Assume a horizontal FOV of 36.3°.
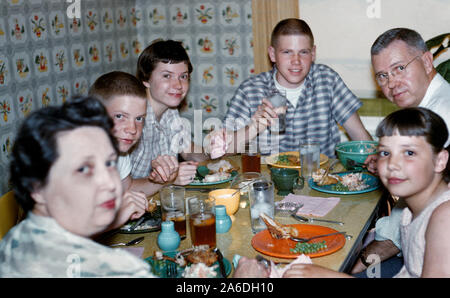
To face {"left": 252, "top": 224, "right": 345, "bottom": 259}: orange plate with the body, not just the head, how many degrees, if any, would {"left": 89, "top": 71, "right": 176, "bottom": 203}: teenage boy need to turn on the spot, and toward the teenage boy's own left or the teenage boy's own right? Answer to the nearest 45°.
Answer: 0° — they already face it

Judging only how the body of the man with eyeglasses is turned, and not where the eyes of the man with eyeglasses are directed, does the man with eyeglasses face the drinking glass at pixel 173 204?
yes

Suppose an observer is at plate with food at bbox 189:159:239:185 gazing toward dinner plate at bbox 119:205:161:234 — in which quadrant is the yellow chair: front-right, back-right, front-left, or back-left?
front-right

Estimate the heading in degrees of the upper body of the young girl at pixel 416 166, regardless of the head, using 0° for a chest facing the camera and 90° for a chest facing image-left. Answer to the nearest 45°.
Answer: approximately 45°

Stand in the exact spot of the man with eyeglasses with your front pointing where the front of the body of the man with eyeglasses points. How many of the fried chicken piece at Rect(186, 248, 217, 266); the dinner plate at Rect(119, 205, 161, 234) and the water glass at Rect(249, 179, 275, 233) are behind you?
0

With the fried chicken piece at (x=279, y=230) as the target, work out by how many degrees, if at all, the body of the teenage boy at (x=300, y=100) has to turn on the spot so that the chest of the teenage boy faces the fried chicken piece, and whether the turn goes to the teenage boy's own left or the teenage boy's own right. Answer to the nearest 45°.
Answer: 0° — they already face it

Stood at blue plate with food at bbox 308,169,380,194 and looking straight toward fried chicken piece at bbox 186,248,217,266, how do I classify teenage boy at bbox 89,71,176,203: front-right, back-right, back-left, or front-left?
front-right

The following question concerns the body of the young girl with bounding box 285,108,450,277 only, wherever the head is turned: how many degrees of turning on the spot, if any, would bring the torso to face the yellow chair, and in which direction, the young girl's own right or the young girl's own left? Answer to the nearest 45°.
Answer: approximately 45° to the young girl's own right

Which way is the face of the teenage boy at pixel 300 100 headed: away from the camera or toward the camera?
toward the camera

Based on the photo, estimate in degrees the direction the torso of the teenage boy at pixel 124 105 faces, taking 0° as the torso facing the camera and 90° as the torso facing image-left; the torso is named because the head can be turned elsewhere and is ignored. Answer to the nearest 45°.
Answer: approximately 315°

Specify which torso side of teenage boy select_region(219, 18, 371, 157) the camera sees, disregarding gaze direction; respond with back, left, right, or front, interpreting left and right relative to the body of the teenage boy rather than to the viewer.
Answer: front

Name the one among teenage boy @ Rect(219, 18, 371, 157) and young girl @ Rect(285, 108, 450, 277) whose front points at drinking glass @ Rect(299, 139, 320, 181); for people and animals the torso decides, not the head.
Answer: the teenage boy

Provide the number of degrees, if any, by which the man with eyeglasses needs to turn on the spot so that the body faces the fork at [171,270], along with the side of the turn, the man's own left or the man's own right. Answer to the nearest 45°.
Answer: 0° — they already face it

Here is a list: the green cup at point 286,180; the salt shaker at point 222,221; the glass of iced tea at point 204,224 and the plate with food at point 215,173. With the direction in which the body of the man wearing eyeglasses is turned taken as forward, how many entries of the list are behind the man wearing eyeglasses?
0

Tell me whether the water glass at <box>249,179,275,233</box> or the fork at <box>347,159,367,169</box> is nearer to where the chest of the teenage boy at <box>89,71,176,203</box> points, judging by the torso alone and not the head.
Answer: the water glass

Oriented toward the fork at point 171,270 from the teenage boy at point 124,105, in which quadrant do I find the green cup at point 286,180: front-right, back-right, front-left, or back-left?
front-left
